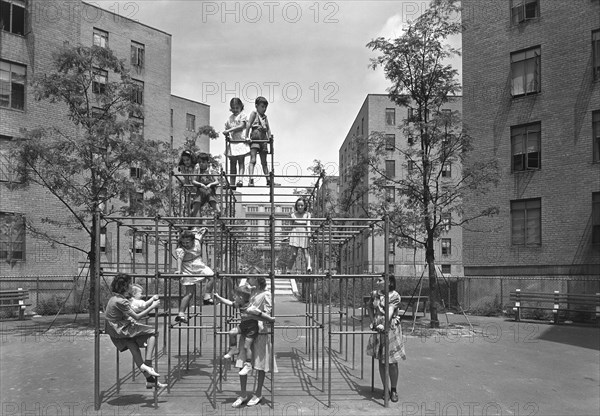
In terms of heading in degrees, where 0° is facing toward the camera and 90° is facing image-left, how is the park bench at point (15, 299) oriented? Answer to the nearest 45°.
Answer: approximately 0°

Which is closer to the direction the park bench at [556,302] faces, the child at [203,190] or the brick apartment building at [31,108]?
the child

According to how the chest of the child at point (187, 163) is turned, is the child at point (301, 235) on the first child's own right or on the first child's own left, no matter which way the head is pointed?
on the first child's own left

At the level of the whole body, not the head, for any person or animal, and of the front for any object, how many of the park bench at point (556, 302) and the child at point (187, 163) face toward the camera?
2
